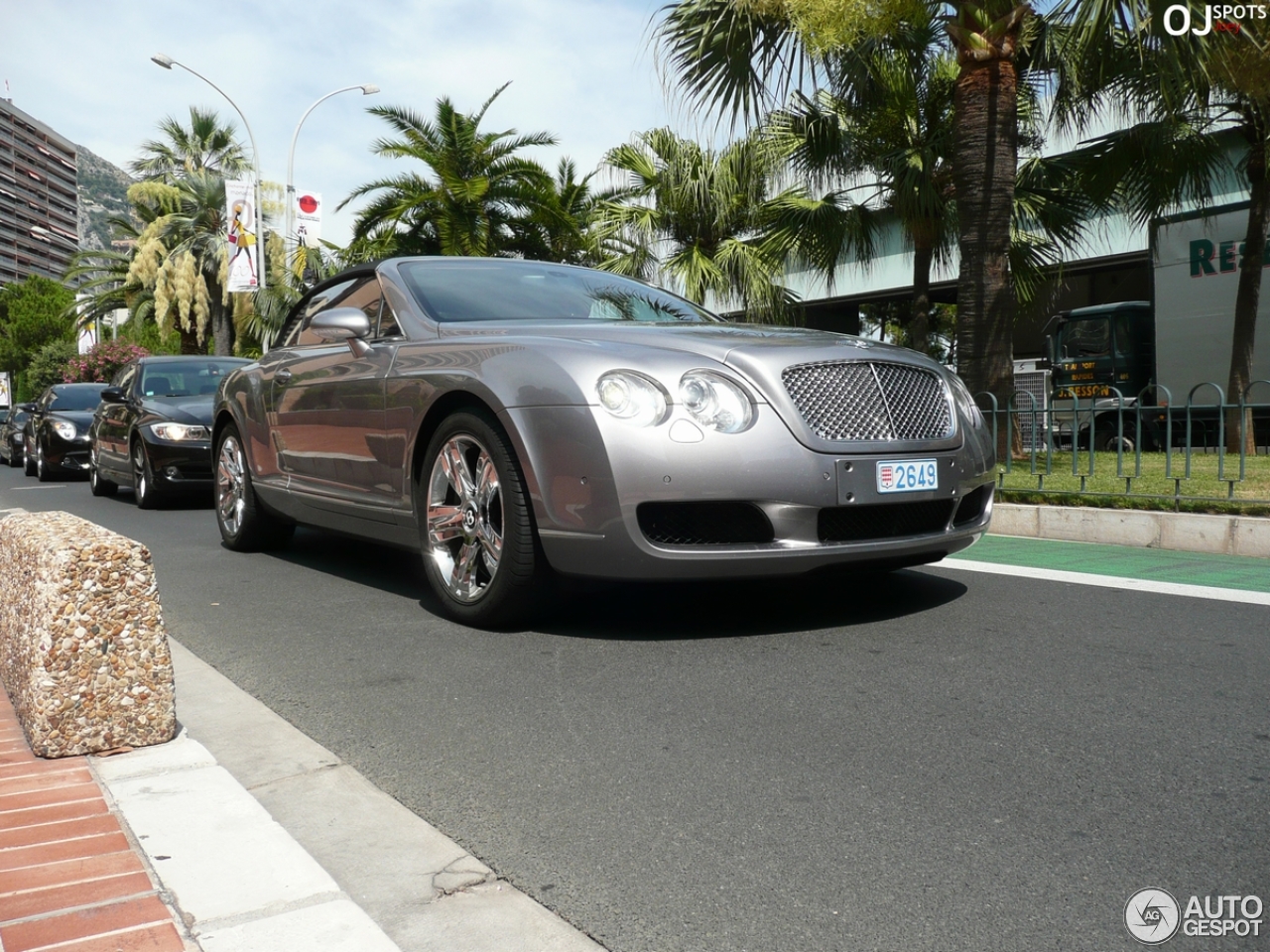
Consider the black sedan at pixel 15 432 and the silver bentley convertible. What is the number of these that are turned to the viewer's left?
0

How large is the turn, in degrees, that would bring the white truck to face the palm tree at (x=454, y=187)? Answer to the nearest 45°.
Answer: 0° — it already faces it

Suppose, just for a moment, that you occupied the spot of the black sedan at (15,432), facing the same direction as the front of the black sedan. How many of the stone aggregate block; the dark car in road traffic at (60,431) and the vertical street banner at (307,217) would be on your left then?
1

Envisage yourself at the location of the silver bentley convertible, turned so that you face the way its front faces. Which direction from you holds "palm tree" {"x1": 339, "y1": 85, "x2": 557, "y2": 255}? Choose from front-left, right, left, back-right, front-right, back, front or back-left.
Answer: back-left

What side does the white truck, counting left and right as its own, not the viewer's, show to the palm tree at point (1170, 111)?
left

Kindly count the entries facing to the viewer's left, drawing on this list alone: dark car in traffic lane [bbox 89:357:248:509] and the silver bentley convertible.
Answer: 0

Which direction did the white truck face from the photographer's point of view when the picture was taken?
facing to the left of the viewer

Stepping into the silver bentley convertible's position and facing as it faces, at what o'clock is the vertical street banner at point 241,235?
The vertical street banner is roughly at 7 o'clock from the silver bentley convertible.

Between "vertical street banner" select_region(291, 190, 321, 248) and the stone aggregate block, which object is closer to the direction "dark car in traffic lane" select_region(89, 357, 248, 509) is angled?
the stone aggregate block

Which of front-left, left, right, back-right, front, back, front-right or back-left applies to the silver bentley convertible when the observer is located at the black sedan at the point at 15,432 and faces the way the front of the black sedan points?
front-right

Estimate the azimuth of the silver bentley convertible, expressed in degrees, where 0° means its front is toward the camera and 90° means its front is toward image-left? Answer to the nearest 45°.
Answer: approximately 315°

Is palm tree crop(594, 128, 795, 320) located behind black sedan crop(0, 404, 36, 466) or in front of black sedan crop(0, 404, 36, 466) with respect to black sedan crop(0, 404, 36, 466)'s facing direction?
in front

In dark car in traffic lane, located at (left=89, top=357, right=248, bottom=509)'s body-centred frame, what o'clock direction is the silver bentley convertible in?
The silver bentley convertible is roughly at 1 o'clock from the dark car in traffic lane.
